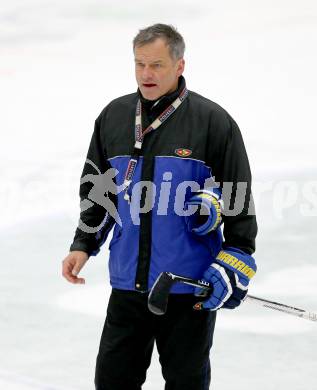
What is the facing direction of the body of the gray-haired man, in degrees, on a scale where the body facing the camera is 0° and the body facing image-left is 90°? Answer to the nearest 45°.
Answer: approximately 45°
